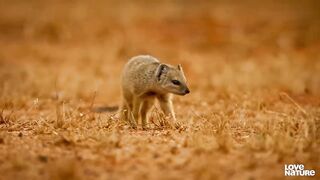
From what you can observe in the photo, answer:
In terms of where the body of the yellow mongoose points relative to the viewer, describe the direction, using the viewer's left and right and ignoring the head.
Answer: facing the viewer and to the right of the viewer
